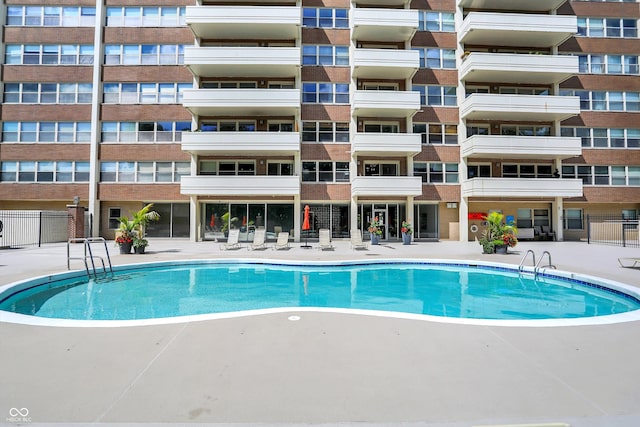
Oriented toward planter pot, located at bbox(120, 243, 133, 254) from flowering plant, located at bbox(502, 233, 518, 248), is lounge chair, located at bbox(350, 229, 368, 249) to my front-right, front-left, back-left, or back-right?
front-right

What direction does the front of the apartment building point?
toward the camera

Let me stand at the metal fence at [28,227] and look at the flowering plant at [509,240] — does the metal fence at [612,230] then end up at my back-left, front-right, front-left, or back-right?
front-left

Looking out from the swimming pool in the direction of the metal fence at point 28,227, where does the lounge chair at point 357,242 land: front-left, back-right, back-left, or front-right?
front-right

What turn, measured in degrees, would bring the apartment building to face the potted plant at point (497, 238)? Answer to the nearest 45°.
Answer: approximately 45° to its left

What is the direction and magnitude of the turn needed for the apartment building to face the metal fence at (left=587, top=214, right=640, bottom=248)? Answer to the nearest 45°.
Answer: approximately 90° to its left

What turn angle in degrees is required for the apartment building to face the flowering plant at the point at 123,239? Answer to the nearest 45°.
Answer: approximately 45° to its right

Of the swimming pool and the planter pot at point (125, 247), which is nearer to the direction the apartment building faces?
the swimming pool

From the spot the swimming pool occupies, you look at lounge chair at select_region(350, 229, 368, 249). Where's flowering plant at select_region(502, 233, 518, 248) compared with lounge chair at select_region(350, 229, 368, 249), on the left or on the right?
right

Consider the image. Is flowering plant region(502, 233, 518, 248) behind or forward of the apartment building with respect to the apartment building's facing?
forward

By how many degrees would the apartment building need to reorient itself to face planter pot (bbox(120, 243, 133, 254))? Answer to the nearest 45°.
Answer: approximately 45° to its right
